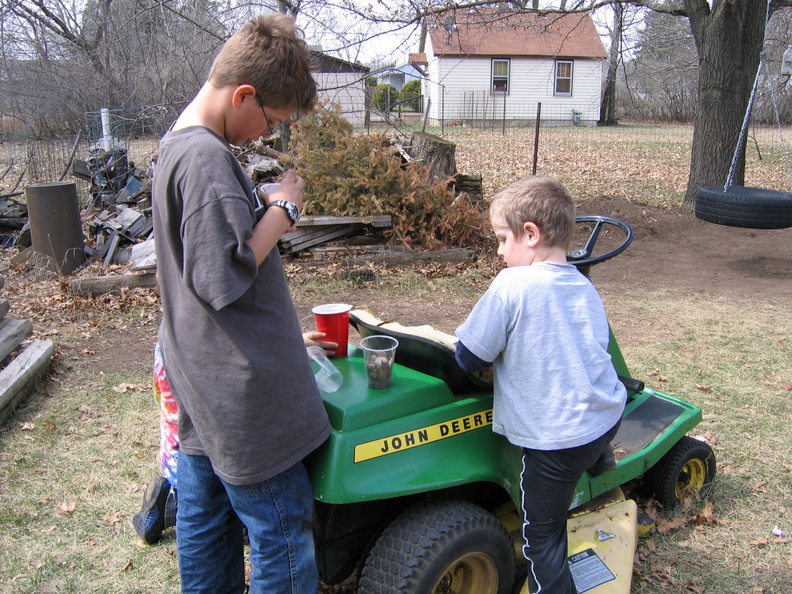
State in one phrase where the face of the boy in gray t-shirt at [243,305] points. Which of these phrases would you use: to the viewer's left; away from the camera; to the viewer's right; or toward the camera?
to the viewer's right

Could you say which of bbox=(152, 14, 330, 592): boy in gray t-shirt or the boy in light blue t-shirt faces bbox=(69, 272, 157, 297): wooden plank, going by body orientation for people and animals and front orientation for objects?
the boy in light blue t-shirt

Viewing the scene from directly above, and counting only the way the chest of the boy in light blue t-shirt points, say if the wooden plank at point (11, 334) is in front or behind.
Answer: in front

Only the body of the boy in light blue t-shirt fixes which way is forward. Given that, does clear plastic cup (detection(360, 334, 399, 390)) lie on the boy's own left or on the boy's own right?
on the boy's own left

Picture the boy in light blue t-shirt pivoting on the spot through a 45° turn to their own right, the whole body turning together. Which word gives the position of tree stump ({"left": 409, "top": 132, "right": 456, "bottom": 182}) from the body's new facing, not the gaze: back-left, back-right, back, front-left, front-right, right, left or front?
front

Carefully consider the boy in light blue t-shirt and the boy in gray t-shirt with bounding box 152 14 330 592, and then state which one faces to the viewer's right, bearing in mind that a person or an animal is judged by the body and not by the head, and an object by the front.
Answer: the boy in gray t-shirt

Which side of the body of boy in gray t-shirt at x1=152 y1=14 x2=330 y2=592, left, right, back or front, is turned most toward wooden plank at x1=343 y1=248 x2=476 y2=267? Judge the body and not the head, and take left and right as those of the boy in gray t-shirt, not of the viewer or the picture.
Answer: left

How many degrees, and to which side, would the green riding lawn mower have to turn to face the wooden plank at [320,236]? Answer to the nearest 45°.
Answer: approximately 45° to its left

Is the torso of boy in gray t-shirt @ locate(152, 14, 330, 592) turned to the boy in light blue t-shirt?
yes

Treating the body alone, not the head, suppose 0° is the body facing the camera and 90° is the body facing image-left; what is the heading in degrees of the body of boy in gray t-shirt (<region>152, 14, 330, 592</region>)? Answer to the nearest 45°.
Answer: approximately 270°

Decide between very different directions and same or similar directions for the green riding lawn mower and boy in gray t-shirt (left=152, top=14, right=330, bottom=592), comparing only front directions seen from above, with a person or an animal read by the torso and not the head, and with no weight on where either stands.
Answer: same or similar directions

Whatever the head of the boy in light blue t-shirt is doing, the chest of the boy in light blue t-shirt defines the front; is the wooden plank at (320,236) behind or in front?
in front

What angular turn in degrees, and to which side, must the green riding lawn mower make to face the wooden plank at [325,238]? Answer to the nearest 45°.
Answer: approximately 45° to its left

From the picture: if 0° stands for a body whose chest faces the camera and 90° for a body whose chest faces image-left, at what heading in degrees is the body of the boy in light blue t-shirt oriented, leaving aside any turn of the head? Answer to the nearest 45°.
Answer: approximately 135°

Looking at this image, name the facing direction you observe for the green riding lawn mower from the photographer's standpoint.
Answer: facing away from the viewer and to the right of the viewer

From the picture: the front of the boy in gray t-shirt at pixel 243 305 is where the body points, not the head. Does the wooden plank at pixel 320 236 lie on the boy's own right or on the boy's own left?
on the boy's own left

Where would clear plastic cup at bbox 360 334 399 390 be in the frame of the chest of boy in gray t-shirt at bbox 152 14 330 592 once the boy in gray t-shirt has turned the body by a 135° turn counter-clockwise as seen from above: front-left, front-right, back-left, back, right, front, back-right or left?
right

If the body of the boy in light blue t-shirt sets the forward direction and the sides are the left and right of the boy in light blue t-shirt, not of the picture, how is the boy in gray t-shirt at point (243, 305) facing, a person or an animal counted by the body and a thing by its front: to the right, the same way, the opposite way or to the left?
to the right

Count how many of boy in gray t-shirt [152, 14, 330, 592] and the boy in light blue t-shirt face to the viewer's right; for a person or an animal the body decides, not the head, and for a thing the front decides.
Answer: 1
